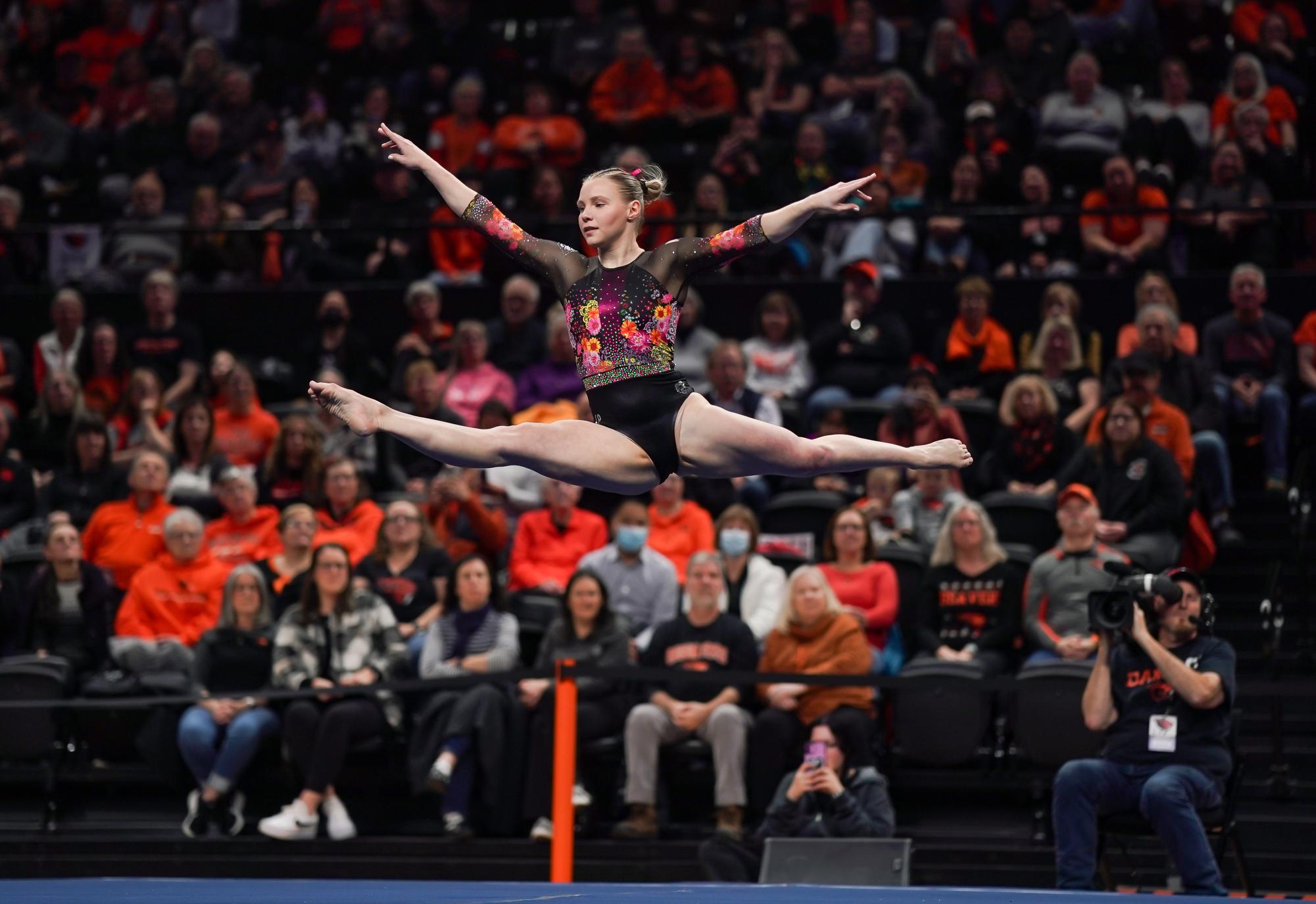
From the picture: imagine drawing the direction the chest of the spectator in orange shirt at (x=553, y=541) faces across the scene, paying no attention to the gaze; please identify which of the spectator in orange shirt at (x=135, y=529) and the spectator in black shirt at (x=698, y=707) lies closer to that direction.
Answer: the spectator in black shirt

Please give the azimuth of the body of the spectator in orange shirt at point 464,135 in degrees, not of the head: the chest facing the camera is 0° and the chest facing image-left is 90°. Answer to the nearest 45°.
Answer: approximately 0°

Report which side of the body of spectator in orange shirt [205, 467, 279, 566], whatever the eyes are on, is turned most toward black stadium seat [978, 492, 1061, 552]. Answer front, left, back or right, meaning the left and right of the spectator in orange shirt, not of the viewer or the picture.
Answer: left

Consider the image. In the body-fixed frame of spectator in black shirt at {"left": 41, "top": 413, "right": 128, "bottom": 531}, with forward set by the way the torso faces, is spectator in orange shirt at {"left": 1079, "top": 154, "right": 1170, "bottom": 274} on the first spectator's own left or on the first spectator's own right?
on the first spectator's own left

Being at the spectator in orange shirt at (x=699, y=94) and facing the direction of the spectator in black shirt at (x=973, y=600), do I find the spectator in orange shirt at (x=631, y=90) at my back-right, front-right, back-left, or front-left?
back-right

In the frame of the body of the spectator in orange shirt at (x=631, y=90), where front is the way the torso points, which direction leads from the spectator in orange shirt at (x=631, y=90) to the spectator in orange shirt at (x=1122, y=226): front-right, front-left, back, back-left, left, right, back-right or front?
front-left

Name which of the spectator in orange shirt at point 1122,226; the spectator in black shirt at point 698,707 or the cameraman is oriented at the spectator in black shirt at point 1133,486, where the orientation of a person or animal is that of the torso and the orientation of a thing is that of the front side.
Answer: the spectator in orange shirt
